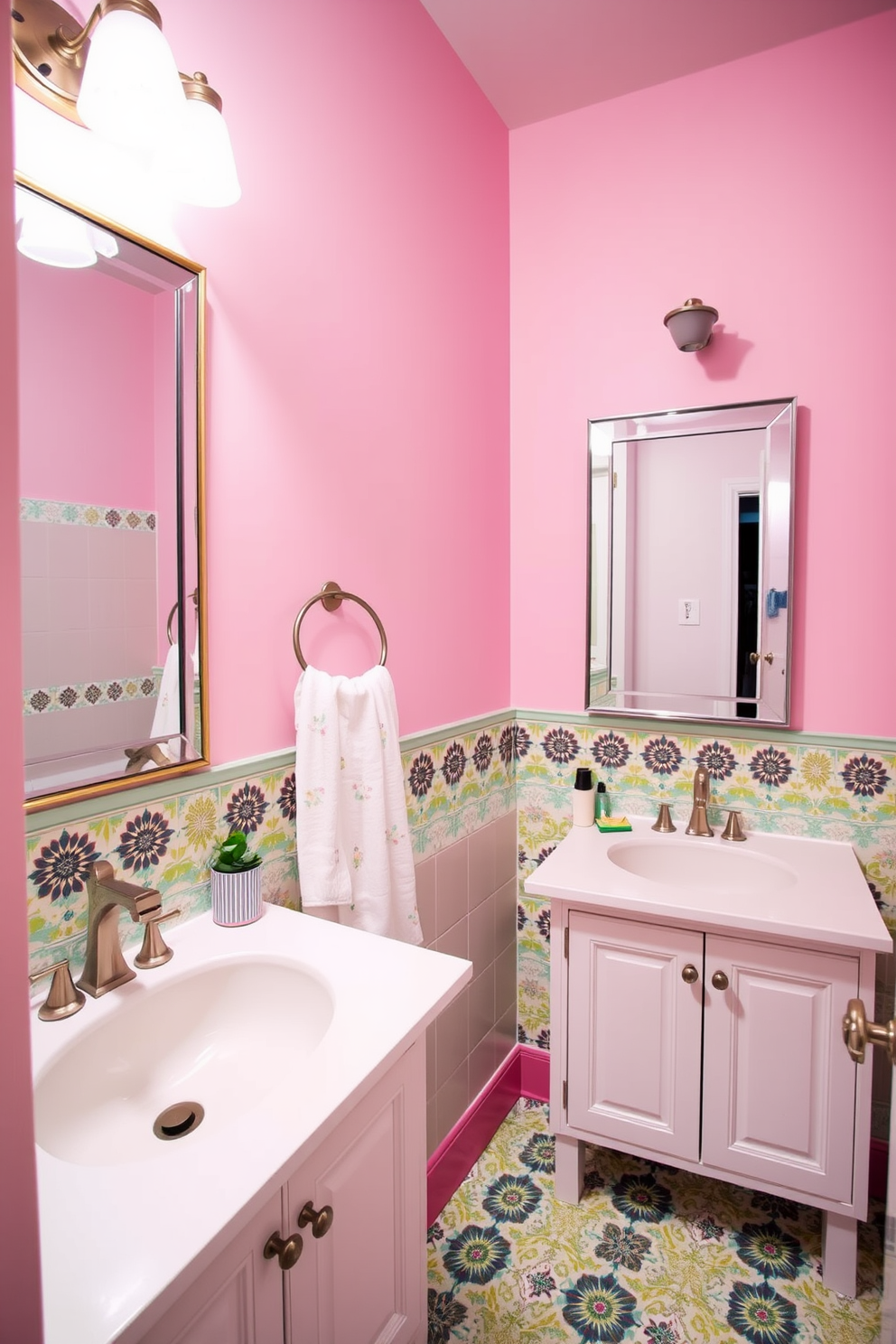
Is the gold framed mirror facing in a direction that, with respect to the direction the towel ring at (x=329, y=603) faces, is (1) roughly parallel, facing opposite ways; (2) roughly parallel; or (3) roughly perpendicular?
roughly parallel

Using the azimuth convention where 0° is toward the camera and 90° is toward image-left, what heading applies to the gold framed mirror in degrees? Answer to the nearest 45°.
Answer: approximately 315°

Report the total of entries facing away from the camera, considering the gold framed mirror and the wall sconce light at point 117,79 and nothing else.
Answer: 0

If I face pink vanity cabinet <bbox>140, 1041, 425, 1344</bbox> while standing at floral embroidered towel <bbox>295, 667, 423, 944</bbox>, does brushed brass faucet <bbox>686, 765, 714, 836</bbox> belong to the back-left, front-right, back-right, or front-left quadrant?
back-left

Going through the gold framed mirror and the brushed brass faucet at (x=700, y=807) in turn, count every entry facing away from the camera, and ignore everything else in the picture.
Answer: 0

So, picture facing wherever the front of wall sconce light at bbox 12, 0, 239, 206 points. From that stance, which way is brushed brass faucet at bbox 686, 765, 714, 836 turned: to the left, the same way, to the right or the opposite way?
to the right

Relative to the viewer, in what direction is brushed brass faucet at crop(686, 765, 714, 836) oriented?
toward the camera

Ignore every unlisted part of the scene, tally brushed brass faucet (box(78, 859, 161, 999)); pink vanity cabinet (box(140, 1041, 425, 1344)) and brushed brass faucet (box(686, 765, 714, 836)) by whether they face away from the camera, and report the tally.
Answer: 0

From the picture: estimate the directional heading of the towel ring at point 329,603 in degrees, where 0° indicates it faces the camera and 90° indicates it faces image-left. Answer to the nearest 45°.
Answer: approximately 315°

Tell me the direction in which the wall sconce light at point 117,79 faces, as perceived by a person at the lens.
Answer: facing the viewer and to the right of the viewer

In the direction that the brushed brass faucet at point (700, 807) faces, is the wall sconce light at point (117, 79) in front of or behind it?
in front

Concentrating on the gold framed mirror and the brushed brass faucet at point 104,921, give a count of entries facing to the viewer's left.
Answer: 0

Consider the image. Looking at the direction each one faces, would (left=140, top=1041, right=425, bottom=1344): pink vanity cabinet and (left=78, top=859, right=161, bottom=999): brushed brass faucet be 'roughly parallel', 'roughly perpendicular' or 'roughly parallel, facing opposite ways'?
roughly parallel
